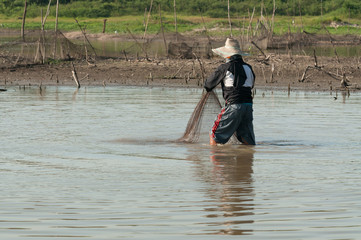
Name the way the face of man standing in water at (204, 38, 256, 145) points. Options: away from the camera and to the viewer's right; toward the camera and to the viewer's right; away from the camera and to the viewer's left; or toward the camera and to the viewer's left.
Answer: away from the camera and to the viewer's left

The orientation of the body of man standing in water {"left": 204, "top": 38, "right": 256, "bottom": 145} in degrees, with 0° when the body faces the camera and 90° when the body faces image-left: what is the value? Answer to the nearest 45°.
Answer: approximately 135°
